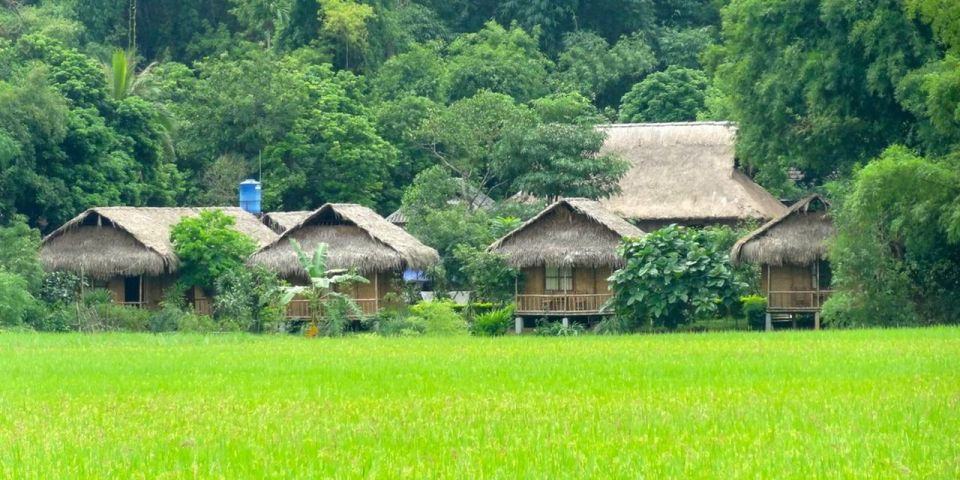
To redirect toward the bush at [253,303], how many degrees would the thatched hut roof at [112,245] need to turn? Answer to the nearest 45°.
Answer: approximately 90° to its left

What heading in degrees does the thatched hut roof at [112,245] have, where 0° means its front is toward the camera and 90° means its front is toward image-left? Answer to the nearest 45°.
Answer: approximately 45°

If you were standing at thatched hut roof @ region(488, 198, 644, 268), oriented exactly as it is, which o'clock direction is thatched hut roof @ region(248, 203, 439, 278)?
thatched hut roof @ region(248, 203, 439, 278) is roughly at 3 o'clock from thatched hut roof @ region(488, 198, 644, 268).

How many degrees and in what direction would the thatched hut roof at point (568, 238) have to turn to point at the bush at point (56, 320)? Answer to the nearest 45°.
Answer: approximately 90° to its right

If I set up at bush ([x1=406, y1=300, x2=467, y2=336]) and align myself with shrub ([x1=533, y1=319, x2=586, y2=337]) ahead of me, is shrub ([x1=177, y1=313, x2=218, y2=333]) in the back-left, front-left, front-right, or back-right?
back-left

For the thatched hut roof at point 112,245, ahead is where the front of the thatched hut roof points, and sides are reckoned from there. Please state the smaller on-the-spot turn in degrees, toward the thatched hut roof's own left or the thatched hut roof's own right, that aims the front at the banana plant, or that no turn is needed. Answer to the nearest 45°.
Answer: approximately 90° to the thatched hut roof's own left

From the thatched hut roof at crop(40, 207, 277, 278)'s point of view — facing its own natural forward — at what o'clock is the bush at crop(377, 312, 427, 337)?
The bush is roughly at 9 o'clock from the thatched hut roof.

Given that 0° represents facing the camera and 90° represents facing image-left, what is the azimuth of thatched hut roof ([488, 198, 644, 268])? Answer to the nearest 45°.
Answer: approximately 0°
